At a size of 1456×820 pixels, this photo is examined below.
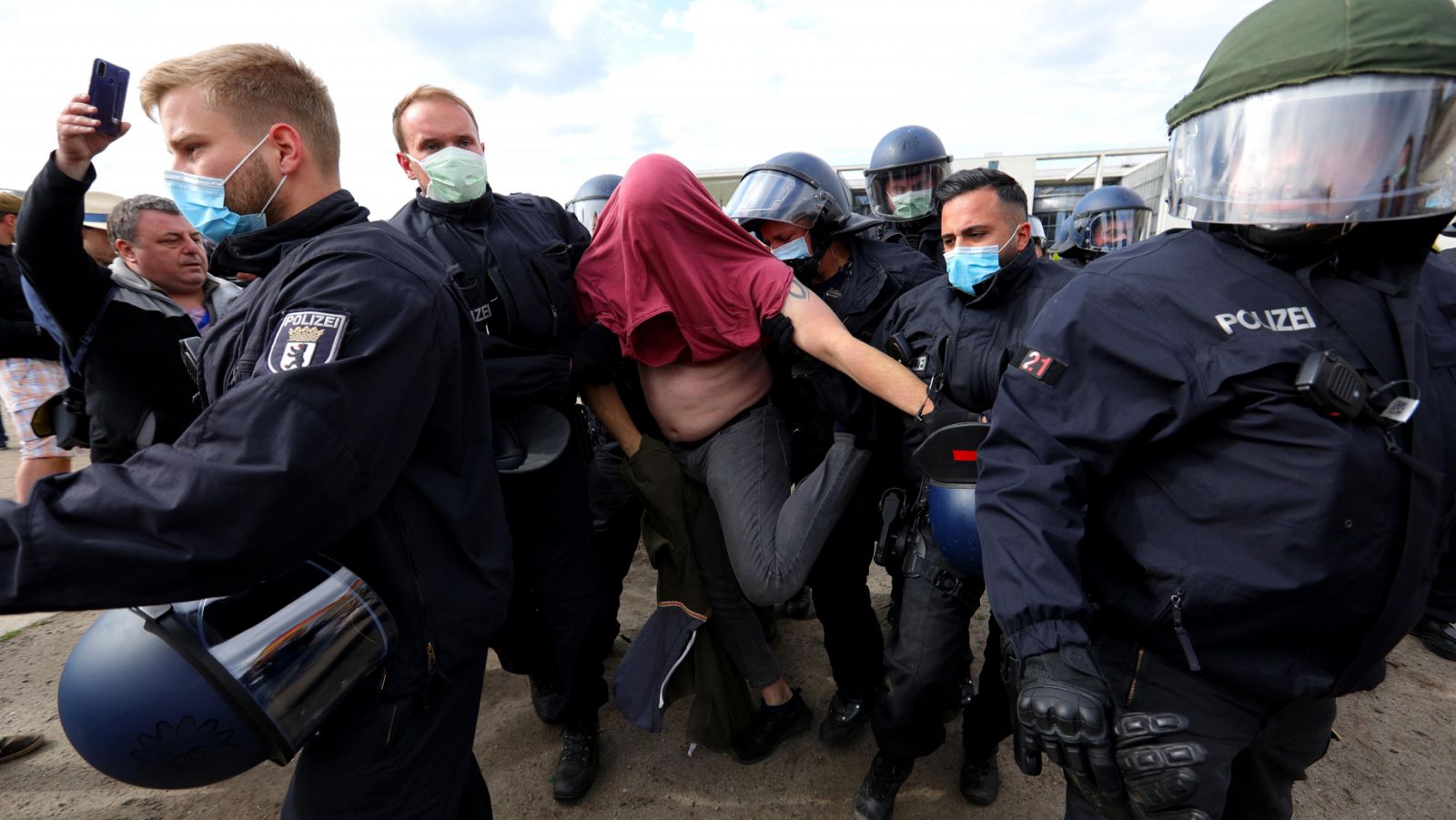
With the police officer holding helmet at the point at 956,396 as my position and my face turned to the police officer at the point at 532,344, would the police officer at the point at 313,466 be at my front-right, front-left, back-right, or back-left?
front-left

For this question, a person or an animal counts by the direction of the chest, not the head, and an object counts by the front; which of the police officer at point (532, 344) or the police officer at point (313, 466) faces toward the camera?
the police officer at point (532, 344)

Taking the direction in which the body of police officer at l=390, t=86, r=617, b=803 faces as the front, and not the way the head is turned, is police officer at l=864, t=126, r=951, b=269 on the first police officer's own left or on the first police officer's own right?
on the first police officer's own left

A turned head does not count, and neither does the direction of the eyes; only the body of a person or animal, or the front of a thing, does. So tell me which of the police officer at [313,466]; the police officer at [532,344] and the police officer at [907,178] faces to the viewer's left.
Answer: the police officer at [313,466]

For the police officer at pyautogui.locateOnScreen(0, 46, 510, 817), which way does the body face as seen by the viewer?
to the viewer's left

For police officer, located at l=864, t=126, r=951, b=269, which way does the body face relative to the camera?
toward the camera

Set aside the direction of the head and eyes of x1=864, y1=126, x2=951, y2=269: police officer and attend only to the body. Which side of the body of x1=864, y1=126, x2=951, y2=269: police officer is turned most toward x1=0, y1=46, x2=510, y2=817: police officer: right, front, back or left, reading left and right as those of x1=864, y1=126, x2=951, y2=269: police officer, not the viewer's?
front

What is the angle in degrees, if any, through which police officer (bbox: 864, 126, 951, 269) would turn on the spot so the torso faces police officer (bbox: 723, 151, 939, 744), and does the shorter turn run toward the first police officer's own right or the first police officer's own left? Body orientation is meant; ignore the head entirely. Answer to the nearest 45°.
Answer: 0° — they already face them

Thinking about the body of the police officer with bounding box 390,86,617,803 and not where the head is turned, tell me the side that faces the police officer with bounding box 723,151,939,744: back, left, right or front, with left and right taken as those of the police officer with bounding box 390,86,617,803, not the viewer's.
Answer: left

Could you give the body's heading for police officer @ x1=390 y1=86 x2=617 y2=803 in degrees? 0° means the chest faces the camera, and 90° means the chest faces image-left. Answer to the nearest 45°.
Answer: approximately 0°

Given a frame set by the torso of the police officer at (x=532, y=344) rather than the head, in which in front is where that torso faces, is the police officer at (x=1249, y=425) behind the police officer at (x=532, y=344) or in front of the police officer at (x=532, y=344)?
in front

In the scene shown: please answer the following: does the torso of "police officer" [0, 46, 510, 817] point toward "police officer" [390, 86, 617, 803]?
no

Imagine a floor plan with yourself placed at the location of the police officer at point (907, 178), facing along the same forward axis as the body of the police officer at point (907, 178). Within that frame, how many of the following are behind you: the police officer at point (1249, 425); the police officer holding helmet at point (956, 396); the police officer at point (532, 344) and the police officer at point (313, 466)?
0

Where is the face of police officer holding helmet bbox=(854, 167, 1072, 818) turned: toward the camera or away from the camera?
toward the camera

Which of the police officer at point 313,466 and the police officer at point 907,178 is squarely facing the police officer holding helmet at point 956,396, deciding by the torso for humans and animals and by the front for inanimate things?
the police officer at point 907,178

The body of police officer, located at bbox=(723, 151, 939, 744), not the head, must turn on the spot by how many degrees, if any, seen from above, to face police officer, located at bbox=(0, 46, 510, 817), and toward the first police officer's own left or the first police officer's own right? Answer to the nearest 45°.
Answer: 0° — they already face them

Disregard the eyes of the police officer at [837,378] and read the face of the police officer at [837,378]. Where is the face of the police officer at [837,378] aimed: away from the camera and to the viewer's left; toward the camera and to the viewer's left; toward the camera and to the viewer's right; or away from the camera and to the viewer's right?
toward the camera and to the viewer's left

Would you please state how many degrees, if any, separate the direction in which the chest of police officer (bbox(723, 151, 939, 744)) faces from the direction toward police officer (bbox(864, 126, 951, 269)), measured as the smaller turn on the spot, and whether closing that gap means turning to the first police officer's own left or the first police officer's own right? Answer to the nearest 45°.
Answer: approximately 135° to the first police officer's own right

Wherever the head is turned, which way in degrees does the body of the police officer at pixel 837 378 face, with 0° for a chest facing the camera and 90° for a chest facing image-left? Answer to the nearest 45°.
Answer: approximately 45°

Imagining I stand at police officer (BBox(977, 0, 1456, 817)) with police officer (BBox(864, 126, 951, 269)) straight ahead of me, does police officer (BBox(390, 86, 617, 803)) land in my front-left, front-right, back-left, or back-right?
front-left

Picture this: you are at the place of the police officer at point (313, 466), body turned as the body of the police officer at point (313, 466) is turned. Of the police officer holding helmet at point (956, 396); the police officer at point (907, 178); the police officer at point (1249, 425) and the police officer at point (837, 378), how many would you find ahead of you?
0

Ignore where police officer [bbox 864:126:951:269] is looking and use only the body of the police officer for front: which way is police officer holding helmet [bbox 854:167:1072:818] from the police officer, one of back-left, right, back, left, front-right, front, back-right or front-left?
front

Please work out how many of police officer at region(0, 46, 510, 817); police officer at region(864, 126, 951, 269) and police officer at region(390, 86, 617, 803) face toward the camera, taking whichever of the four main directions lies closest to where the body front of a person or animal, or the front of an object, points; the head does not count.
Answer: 2
